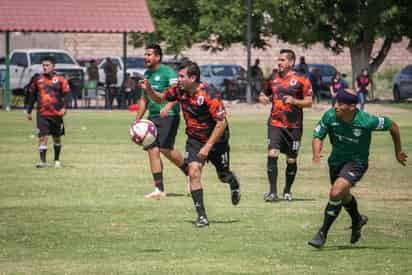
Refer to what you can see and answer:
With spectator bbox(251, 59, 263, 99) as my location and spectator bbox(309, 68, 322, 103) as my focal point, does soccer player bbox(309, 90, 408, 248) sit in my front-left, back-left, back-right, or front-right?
front-right

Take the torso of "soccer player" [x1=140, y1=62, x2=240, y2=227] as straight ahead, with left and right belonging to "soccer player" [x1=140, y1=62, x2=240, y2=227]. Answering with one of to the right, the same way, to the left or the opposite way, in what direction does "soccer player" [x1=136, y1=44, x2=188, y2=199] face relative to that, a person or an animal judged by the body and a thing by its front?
the same way

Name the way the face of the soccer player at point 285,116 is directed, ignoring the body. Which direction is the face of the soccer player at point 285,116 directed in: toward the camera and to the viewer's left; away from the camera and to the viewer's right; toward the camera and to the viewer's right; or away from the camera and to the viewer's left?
toward the camera and to the viewer's left

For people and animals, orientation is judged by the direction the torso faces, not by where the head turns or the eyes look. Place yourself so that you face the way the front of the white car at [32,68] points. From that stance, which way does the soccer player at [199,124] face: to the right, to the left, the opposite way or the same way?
to the right

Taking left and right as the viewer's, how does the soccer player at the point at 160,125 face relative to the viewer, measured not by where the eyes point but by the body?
facing the viewer and to the left of the viewer

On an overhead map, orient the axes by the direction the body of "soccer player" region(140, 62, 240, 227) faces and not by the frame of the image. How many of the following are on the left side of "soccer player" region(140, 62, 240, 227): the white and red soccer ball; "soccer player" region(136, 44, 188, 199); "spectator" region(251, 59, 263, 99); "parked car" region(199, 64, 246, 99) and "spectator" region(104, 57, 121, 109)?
0

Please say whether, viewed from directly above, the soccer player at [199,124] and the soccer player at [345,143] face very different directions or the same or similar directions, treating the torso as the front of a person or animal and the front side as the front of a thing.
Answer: same or similar directions

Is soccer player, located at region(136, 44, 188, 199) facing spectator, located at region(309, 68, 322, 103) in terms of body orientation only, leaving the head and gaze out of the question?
no

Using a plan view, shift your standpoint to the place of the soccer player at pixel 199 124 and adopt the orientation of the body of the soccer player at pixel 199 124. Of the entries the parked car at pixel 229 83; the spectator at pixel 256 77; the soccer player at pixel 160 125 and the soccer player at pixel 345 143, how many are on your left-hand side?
1

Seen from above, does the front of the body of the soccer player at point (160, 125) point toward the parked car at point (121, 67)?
no

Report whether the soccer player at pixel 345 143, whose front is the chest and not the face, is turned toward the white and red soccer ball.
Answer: no

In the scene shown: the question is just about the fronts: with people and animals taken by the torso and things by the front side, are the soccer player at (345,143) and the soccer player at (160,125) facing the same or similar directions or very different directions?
same or similar directions

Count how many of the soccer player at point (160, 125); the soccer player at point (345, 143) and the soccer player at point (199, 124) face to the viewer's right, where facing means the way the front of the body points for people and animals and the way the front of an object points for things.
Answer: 0

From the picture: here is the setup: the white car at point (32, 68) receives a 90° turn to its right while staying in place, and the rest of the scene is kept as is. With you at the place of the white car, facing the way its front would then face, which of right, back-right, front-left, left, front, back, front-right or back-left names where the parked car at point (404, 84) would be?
back-left

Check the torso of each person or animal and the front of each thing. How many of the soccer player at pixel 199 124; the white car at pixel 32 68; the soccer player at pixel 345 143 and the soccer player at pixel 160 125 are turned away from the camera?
0

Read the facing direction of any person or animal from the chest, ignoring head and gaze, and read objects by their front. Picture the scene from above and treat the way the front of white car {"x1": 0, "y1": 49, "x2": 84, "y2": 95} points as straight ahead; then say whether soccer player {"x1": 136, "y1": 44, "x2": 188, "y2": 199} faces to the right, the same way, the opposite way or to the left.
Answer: to the right

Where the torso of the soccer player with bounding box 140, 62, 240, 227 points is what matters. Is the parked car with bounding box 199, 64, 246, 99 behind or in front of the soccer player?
behind
